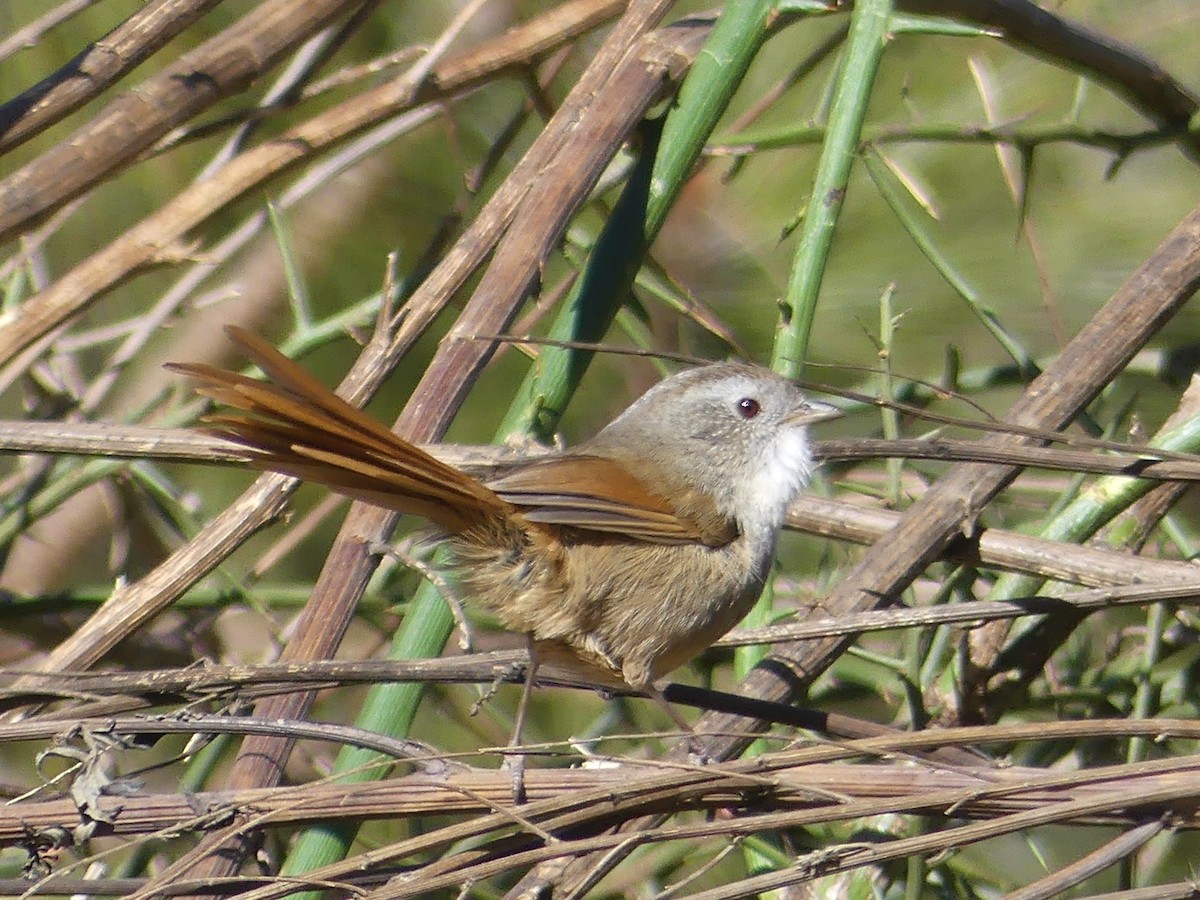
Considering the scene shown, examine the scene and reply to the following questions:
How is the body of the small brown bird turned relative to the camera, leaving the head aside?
to the viewer's right

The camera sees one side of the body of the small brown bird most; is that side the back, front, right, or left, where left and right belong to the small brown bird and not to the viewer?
right
